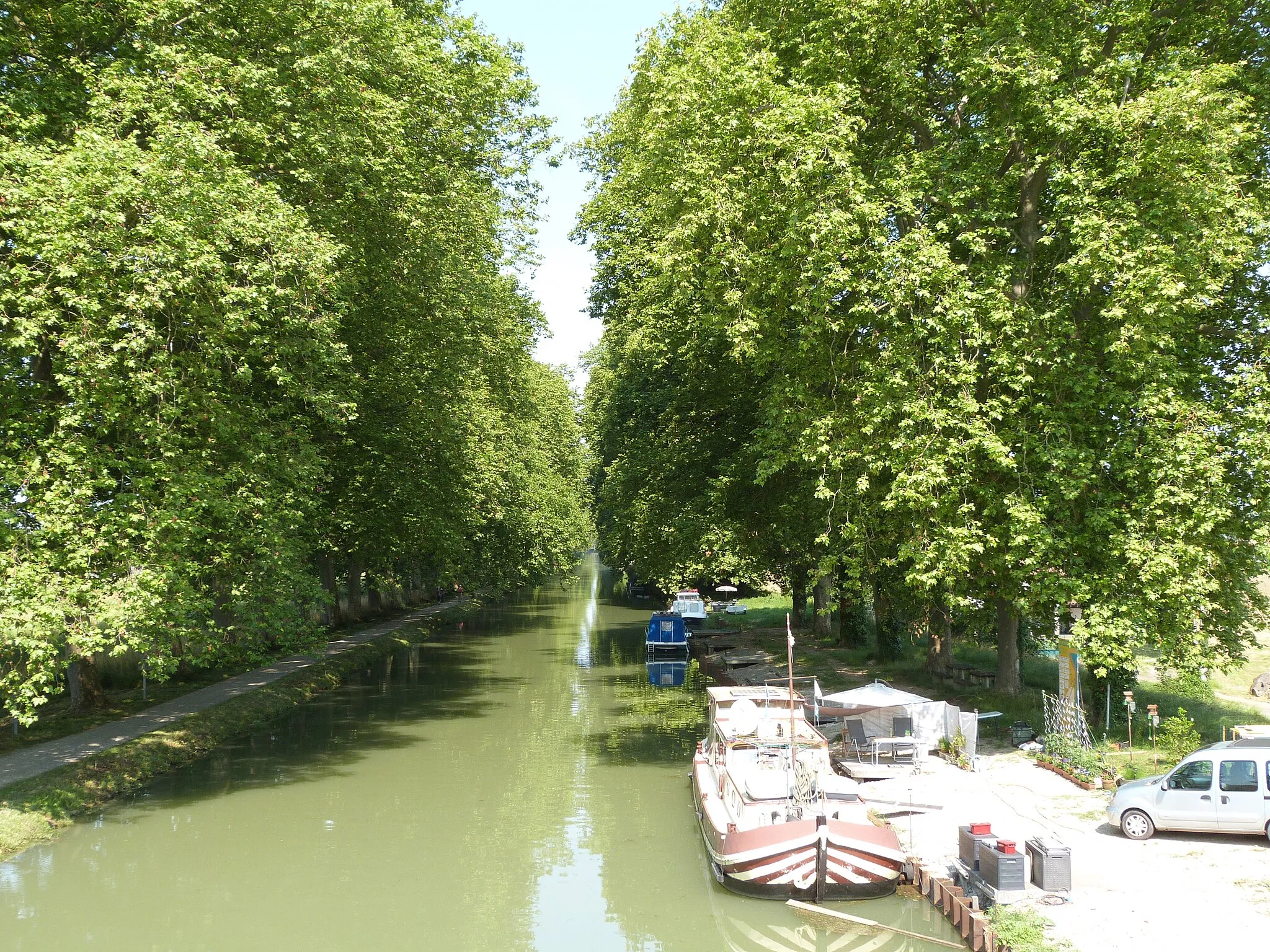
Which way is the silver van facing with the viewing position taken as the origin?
facing to the left of the viewer

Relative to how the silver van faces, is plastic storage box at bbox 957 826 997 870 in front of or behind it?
in front

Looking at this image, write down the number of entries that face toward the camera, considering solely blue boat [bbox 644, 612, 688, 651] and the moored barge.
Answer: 1

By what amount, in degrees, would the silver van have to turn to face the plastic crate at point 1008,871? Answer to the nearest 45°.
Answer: approximately 45° to its left

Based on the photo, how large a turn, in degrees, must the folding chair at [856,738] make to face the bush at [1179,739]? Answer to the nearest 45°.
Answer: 0° — it already faces it

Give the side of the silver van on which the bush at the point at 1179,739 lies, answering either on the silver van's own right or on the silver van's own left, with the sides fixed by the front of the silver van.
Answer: on the silver van's own right

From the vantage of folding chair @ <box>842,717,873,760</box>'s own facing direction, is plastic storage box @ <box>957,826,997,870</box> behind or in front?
in front

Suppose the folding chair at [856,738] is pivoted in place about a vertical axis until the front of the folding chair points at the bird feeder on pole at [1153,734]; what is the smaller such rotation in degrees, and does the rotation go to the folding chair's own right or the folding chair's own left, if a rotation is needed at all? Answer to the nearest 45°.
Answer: approximately 45° to the folding chair's own left

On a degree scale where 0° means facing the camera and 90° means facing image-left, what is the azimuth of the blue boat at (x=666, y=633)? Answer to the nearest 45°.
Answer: approximately 180°
